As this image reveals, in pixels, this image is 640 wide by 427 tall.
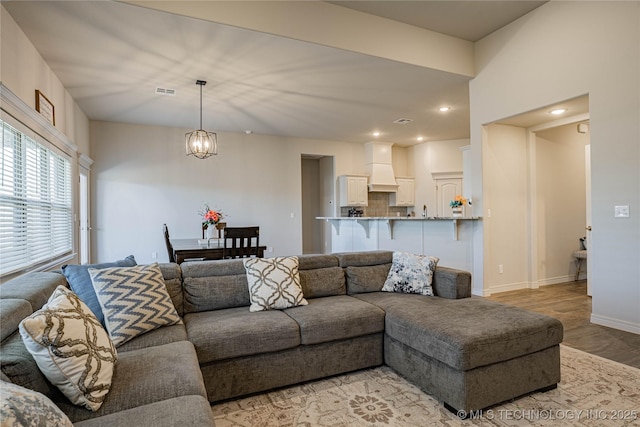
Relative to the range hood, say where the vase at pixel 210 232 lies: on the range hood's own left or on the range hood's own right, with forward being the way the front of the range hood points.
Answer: on the range hood's own right

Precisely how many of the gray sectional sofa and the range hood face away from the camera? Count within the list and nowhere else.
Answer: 0

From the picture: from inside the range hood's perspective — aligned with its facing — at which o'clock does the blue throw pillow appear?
The blue throw pillow is roughly at 2 o'clock from the range hood.

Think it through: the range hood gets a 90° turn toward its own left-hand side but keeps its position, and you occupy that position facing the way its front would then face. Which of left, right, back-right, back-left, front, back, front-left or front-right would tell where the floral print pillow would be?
back-right

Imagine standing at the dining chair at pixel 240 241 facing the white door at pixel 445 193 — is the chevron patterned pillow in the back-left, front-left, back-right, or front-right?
back-right

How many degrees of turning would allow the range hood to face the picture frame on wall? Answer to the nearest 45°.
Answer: approximately 90° to its right

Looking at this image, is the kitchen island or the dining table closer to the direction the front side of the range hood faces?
the kitchen island

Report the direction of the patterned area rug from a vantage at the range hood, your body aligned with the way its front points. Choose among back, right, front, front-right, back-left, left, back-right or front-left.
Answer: front-right

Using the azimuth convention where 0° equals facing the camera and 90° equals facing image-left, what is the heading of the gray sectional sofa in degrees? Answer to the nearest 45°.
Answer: approximately 315°

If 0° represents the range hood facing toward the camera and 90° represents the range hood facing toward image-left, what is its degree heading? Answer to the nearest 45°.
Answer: approximately 315°

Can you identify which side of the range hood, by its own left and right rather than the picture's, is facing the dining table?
right

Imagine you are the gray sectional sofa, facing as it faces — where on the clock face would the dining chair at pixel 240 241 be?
The dining chair is roughly at 7 o'clock from the gray sectional sofa.
